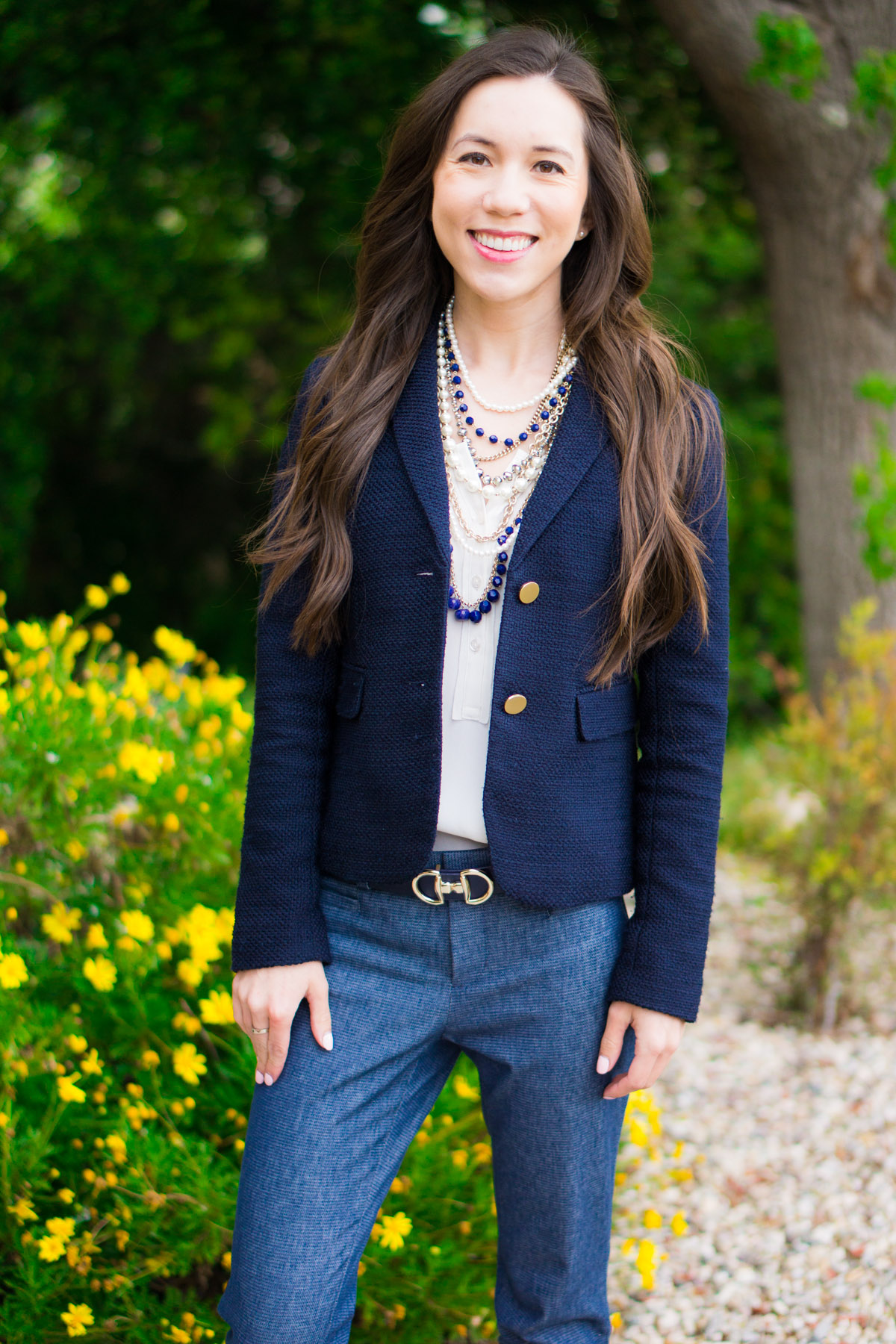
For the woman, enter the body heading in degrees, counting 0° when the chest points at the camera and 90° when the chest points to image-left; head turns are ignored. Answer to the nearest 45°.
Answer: approximately 0°
